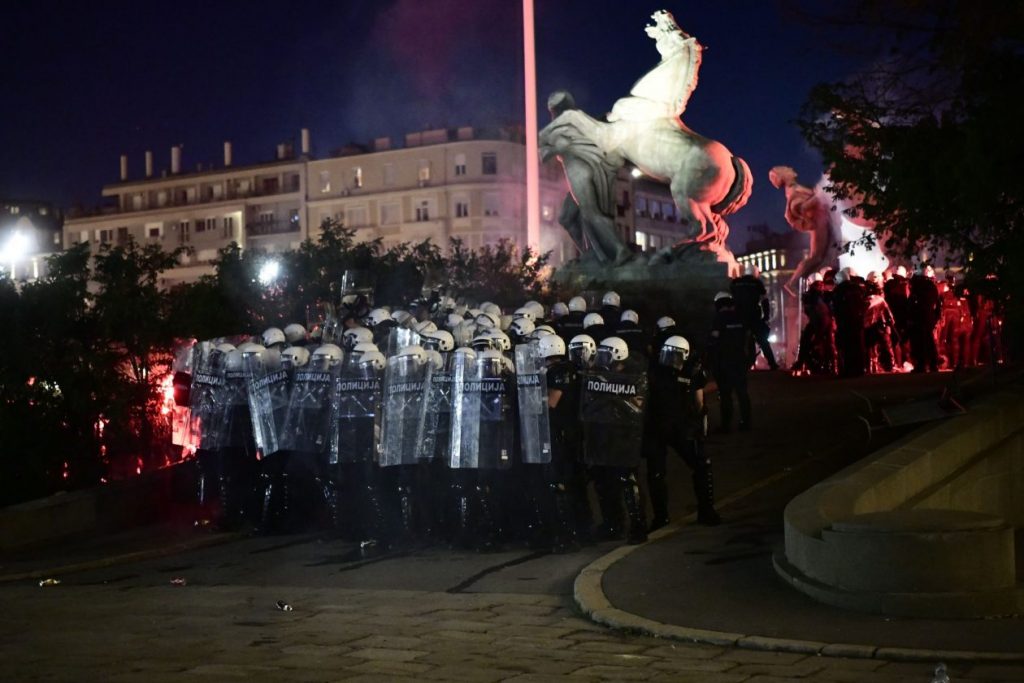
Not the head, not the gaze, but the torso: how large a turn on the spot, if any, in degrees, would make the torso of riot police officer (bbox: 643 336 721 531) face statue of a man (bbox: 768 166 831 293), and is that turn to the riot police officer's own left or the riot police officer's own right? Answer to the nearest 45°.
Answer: approximately 180°

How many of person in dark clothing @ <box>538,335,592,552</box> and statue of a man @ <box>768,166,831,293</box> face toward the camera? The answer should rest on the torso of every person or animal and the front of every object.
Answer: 0

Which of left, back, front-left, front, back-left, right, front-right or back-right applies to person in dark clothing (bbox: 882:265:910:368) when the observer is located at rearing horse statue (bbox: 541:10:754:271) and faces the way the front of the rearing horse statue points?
back-left

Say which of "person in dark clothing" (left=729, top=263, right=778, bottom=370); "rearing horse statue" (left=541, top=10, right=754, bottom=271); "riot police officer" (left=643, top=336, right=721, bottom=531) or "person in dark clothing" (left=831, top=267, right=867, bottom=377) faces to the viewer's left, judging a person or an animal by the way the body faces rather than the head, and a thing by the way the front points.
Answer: the rearing horse statue

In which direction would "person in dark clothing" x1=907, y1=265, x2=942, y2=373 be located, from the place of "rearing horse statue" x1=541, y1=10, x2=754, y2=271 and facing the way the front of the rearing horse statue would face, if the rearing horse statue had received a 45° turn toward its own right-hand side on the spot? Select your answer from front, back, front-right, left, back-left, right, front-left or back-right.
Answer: back

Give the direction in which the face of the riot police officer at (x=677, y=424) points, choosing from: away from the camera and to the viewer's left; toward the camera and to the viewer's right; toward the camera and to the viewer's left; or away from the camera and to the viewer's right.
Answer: toward the camera and to the viewer's left

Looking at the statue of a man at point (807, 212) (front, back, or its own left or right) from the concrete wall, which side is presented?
left

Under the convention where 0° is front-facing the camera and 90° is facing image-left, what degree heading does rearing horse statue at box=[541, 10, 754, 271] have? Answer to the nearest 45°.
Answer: approximately 90°

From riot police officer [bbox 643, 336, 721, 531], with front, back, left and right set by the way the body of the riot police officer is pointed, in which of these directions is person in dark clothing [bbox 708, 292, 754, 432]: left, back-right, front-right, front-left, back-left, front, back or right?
back
